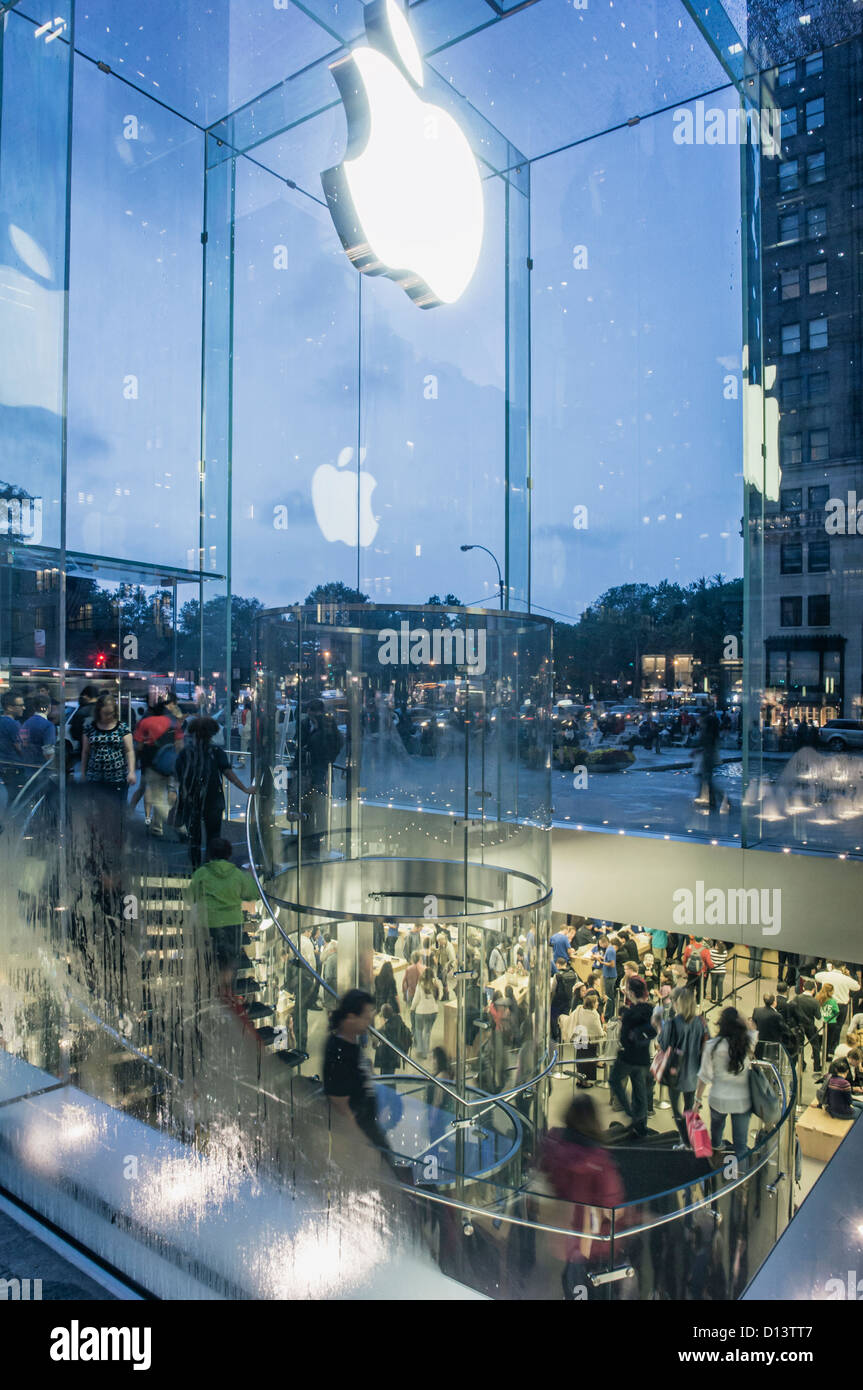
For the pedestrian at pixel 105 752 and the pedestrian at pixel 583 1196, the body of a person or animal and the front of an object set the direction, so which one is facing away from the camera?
the pedestrian at pixel 583 1196

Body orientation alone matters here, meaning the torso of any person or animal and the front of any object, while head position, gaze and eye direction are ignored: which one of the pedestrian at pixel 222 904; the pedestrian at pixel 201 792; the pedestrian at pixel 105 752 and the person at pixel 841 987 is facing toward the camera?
the pedestrian at pixel 105 752

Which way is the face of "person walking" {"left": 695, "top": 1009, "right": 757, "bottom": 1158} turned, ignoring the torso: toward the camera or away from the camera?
away from the camera

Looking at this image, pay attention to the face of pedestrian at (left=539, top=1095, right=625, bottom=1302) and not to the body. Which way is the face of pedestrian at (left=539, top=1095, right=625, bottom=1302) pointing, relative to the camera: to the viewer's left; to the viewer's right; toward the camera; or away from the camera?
away from the camera

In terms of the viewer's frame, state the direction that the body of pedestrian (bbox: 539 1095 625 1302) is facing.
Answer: away from the camera

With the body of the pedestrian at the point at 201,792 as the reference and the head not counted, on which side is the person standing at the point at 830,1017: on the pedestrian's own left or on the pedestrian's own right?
on the pedestrian's own right

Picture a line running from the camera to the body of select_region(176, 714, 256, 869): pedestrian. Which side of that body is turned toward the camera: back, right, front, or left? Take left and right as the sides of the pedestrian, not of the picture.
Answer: back

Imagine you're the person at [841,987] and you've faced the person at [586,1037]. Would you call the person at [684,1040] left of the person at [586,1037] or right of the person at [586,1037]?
left
